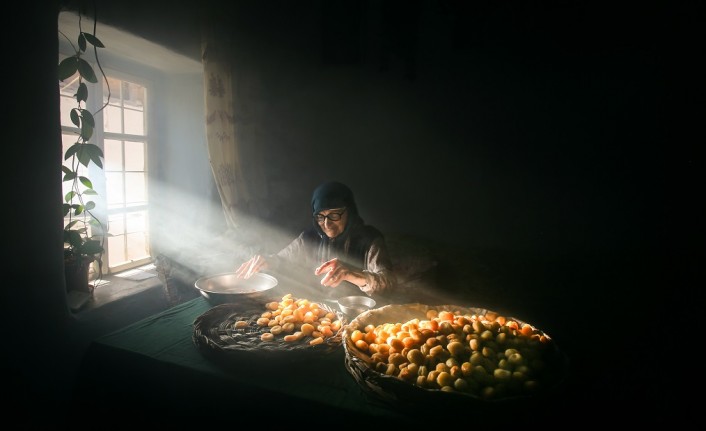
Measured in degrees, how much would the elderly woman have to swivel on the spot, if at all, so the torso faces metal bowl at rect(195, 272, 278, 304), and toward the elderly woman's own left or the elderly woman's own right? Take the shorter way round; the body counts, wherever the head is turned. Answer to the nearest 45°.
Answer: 0° — they already face it

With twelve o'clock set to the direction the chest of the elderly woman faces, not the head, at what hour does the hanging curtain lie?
The hanging curtain is roughly at 3 o'clock from the elderly woman.

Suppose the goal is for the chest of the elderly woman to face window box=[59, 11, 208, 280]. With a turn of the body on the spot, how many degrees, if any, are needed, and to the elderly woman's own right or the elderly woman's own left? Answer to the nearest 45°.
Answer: approximately 90° to the elderly woman's own right

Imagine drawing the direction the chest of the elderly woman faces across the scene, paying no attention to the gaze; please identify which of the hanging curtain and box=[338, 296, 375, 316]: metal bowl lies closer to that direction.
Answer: the metal bowl

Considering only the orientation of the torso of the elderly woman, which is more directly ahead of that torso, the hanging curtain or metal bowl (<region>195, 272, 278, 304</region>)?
the metal bowl

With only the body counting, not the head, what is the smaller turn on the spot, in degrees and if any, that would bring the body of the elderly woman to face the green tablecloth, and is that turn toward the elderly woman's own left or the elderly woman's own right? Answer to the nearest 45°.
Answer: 0° — they already face it

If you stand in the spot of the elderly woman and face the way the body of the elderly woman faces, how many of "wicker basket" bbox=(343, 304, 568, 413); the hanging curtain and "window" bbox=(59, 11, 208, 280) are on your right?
2

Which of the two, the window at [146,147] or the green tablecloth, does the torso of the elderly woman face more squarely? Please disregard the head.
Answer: the green tablecloth

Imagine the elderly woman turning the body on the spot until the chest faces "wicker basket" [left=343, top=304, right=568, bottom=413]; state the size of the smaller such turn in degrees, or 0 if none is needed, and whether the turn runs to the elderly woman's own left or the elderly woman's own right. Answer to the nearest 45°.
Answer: approximately 45° to the elderly woman's own left

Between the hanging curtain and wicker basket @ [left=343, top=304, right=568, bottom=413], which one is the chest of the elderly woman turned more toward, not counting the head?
the wicker basket

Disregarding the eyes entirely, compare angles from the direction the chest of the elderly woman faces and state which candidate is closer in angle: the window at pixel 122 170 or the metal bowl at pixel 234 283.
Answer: the metal bowl

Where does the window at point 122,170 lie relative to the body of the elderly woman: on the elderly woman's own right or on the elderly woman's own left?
on the elderly woman's own right

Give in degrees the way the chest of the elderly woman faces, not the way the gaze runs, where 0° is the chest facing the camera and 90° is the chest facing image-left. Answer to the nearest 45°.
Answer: approximately 45°

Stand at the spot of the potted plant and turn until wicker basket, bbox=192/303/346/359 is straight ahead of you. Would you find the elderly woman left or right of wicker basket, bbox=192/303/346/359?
left
